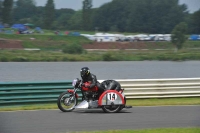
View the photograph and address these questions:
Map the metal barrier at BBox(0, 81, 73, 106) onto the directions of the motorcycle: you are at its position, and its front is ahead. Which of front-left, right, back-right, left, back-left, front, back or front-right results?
front-right

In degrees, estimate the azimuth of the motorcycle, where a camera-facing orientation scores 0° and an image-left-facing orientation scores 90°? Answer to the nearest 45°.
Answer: approximately 90°
